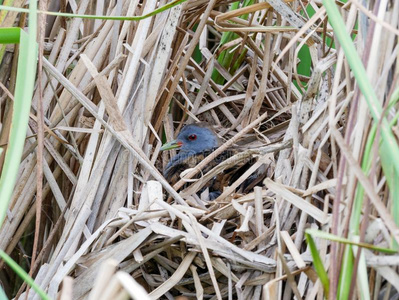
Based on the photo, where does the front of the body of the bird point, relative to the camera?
to the viewer's left

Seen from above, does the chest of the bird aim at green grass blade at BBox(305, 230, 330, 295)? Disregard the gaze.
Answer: no
